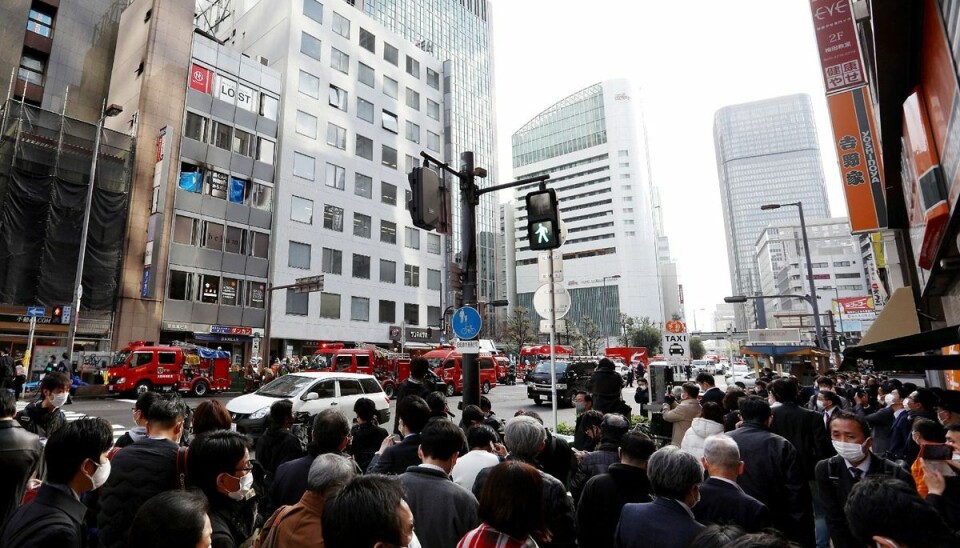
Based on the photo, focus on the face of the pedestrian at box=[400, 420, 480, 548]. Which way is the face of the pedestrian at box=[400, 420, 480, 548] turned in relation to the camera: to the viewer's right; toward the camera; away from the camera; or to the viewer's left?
away from the camera

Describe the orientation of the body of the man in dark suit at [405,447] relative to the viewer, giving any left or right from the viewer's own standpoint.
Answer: facing away from the viewer and to the left of the viewer

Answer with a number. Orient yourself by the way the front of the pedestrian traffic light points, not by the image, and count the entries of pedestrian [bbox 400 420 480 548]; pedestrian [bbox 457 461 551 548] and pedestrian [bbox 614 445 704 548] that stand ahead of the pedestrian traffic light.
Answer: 3

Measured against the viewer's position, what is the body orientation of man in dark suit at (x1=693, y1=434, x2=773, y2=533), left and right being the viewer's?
facing away from the viewer and to the left of the viewer

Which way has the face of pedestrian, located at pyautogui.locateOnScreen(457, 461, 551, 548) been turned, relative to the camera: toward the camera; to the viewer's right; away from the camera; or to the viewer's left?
away from the camera
